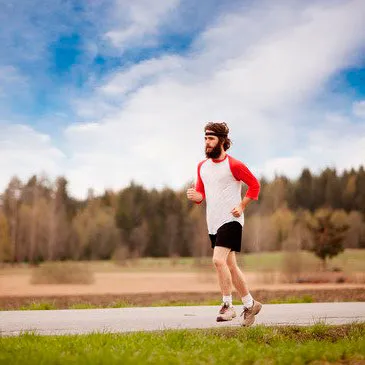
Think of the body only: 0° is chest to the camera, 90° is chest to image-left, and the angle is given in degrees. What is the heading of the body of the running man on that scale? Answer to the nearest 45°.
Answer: approximately 45°
